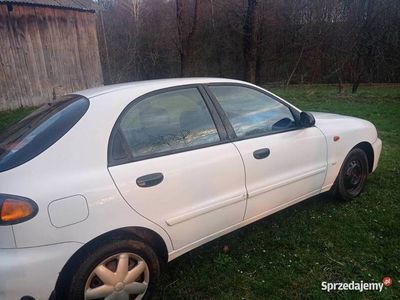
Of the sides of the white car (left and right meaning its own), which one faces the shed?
left

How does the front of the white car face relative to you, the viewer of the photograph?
facing away from the viewer and to the right of the viewer
